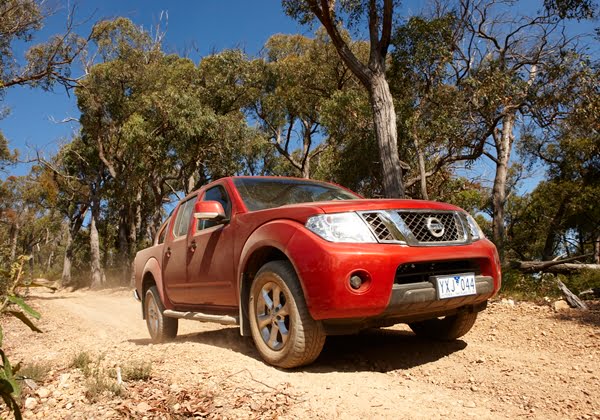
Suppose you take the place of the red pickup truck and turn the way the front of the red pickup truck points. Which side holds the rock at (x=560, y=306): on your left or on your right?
on your left

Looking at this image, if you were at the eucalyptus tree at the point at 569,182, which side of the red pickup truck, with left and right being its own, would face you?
left

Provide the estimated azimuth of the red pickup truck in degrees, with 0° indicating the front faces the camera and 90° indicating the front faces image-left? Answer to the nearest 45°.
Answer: approximately 315°

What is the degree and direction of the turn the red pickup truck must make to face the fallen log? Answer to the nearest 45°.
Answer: approximately 90° to its left

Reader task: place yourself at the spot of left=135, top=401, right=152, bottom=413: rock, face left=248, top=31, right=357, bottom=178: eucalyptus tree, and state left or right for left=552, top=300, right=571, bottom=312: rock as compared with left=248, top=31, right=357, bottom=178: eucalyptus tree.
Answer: right
